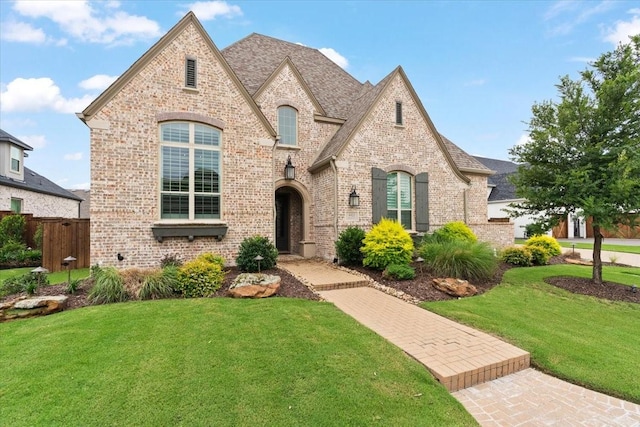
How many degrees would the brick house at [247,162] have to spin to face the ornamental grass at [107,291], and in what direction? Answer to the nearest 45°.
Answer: approximately 45° to its right

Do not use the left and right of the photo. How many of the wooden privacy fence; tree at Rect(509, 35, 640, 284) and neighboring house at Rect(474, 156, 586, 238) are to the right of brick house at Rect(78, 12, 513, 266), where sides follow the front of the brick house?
1

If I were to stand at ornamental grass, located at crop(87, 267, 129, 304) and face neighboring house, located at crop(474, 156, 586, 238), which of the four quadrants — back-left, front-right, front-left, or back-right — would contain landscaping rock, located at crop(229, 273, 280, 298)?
front-right

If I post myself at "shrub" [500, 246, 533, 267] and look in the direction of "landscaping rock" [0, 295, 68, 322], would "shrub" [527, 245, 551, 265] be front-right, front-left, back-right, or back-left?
back-left

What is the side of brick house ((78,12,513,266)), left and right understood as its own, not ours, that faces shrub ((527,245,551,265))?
left

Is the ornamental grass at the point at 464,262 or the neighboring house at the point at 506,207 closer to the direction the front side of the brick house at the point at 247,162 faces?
the ornamental grass

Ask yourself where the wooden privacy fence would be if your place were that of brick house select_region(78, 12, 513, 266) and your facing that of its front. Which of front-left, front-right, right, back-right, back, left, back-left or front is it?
right

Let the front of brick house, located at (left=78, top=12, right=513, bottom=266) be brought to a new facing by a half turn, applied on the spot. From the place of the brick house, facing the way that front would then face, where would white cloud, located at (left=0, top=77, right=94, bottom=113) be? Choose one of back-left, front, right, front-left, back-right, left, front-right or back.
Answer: front-left

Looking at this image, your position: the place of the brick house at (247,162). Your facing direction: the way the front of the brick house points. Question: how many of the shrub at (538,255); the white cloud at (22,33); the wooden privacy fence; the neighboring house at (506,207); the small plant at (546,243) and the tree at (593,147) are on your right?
2

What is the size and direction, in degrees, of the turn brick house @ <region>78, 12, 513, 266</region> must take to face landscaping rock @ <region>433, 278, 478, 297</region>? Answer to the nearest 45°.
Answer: approximately 45° to its left

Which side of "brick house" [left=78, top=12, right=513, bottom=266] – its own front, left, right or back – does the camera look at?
front

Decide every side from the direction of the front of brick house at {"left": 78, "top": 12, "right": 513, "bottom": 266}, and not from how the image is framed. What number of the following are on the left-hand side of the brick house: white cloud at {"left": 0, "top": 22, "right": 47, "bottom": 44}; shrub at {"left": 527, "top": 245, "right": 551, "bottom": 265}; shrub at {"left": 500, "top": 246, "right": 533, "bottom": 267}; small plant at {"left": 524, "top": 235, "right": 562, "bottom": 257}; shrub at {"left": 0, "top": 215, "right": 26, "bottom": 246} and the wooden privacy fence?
3

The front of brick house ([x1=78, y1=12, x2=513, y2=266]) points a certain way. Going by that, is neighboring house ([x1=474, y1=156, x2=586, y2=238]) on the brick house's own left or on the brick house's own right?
on the brick house's own left

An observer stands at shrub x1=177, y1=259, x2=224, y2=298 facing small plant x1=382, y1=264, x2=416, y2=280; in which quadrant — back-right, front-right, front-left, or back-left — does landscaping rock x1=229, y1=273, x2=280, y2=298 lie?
front-right

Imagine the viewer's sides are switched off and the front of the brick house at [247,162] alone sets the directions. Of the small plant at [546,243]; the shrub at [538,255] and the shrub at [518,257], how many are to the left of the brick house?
3
